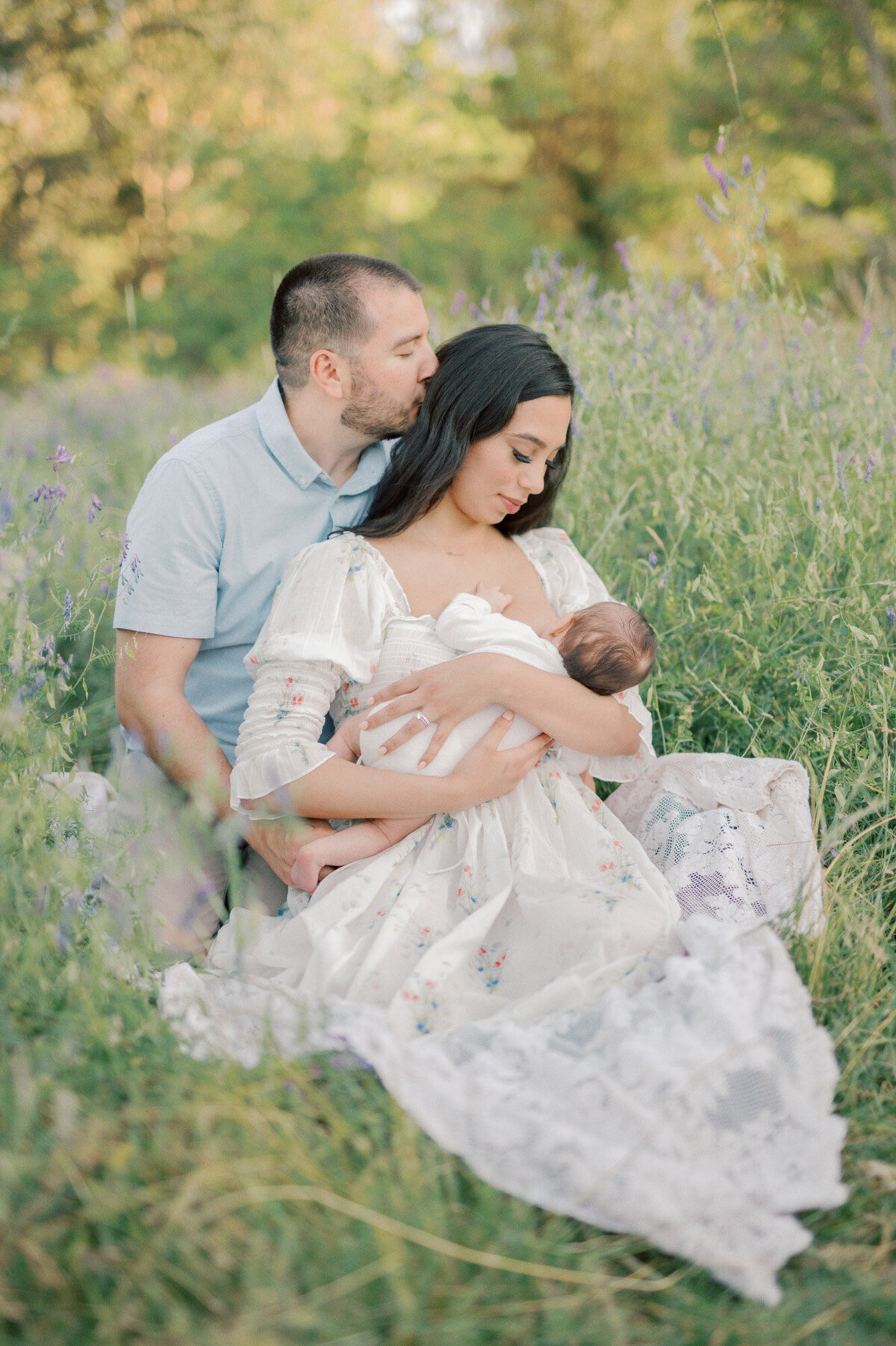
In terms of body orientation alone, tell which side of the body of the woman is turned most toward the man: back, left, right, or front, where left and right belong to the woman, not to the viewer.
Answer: back

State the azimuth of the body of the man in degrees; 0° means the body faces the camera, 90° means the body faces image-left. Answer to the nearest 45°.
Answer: approximately 315°

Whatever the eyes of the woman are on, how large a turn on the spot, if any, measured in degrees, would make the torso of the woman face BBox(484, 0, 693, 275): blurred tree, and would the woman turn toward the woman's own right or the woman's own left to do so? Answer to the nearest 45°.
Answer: approximately 135° to the woman's own left

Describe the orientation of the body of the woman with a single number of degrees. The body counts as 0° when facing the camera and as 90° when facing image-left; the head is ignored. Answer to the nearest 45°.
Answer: approximately 315°

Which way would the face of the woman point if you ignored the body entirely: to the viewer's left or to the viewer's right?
to the viewer's right

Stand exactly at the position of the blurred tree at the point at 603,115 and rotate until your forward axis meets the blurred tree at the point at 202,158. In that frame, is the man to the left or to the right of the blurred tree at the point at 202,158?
left

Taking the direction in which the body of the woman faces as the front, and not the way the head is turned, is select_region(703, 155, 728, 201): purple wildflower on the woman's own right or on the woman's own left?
on the woman's own left
